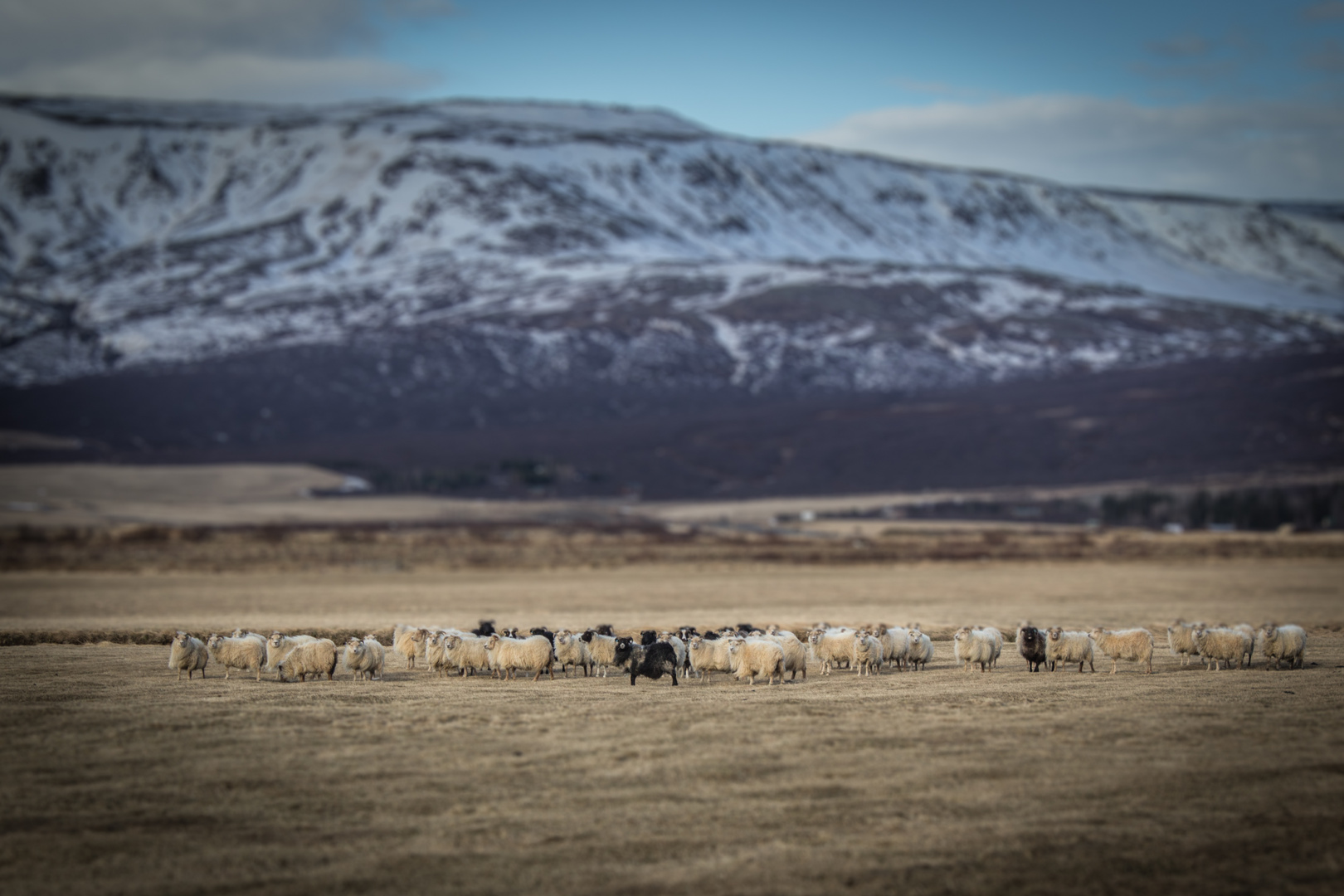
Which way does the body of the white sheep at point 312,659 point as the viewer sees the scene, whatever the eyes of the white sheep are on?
to the viewer's left

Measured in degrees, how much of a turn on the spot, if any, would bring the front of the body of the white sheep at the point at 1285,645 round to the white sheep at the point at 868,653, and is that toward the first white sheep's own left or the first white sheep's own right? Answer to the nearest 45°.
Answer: approximately 45° to the first white sheep's own right

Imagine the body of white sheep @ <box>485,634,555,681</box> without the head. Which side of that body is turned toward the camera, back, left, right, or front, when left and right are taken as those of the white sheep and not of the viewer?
left

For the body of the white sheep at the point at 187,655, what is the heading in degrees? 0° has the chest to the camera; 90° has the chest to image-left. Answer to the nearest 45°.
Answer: approximately 45°

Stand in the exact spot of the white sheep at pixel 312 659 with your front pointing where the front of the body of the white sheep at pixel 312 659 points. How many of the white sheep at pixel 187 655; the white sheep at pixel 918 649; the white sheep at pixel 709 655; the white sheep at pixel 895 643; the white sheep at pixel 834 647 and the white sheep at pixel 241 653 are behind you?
4

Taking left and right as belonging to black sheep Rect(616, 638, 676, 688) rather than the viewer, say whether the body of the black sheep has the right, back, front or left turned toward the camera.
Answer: left

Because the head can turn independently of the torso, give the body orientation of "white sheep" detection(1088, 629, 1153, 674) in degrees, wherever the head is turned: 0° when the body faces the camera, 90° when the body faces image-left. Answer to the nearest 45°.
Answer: approximately 90°

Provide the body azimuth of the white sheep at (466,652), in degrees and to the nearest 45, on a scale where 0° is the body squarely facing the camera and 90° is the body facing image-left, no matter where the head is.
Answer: approximately 45°

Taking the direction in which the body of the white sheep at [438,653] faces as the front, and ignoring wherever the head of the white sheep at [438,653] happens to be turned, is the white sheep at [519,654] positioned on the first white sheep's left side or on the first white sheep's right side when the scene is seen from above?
on the first white sheep's left side

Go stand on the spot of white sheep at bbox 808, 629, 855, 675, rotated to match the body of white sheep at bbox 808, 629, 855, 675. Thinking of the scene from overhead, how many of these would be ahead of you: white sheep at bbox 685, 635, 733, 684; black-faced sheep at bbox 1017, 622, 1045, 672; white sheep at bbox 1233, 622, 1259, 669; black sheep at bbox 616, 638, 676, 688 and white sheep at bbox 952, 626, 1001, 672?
2

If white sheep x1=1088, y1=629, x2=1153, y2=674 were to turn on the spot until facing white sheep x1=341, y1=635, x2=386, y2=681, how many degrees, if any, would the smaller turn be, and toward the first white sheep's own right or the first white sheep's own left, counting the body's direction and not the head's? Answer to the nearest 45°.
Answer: approximately 45° to the first white sheep's own left

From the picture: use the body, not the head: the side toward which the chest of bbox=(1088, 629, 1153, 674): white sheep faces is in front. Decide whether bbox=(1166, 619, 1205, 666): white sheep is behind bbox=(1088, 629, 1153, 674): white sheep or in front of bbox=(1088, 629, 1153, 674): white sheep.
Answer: behind

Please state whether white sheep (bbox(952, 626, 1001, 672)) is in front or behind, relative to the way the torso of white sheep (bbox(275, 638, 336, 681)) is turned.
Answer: behind
